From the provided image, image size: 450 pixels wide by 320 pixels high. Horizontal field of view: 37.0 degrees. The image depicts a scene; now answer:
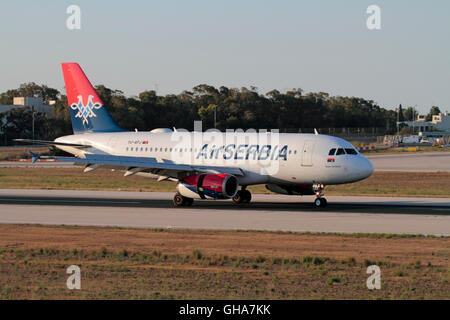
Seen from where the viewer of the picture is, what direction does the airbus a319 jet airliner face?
facing the viewer and to the right of the viewer
